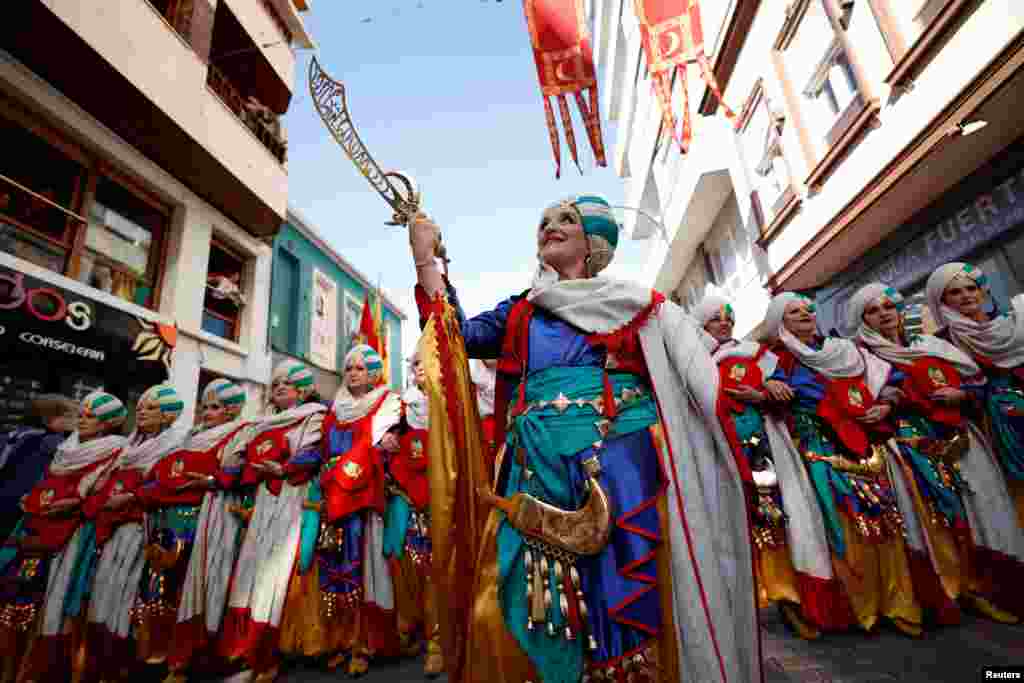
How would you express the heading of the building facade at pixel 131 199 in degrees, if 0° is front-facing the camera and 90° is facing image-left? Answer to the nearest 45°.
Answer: approximately 315°

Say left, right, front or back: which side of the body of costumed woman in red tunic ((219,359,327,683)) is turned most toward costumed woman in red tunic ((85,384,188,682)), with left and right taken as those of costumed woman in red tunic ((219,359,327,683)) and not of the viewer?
right

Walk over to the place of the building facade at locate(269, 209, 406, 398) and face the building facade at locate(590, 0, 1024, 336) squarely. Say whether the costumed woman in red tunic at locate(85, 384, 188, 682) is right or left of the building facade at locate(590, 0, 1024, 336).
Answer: right

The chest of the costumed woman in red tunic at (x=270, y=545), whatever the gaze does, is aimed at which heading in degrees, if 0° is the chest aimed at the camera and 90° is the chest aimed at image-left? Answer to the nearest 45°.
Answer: approximately 45°

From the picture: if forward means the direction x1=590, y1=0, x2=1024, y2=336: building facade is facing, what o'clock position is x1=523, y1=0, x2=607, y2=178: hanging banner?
The hanging banner is roughly at 1 o'clock from the building facade.

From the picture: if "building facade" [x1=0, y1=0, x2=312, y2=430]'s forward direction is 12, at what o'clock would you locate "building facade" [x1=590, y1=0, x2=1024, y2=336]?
"building facade" [x1=590, y1=0, x2=1024, y2=336] is roughly at 12 o'clock from "building facade" [x1=0, y1=0, x2=312, y2=430].

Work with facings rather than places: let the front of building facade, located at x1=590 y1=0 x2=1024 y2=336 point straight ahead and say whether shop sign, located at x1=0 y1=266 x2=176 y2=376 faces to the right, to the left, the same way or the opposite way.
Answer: the opposite way

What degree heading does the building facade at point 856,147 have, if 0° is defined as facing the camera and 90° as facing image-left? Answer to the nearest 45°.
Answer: approximately 45°

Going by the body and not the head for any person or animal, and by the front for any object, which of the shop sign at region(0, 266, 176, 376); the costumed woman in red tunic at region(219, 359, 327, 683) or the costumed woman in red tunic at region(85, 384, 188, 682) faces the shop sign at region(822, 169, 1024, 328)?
the shop sign at region(0, 266, 176, 376)

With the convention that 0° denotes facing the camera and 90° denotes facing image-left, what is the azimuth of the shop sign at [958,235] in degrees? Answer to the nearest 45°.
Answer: approximately 45°

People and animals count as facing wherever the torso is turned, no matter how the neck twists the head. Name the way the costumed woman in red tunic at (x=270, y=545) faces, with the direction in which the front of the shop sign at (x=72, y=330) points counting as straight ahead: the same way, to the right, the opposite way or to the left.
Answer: to the right
